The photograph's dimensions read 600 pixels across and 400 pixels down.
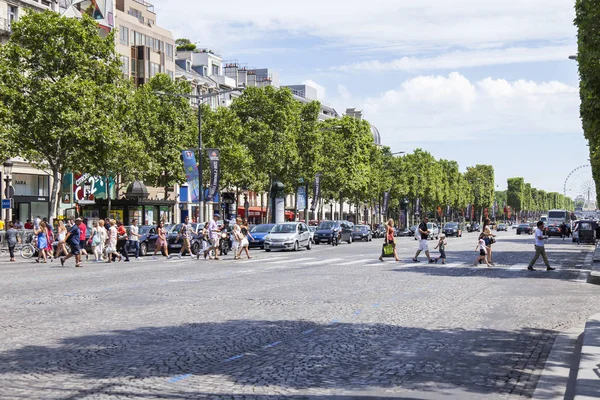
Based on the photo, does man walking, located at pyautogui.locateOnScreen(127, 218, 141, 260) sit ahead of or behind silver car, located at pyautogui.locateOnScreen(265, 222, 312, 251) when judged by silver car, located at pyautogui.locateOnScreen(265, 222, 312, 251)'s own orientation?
ahead

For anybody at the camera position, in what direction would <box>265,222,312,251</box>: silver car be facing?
facing the viewer and to the left of the viewer

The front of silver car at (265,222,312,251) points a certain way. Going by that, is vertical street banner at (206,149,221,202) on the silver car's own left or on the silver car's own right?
on the silver car's own right

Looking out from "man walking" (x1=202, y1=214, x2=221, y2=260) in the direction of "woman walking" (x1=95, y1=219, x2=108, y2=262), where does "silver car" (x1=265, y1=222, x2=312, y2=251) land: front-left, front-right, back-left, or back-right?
back-right

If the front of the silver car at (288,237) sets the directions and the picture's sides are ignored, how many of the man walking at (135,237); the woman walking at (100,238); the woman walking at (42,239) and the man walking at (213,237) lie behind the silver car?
0

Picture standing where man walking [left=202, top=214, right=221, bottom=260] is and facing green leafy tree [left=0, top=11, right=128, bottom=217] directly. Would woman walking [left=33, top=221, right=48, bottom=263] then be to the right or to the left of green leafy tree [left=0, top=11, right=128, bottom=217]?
left

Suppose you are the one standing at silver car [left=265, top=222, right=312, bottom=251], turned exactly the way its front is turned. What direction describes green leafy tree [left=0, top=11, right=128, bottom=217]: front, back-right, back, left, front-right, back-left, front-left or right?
front-right
